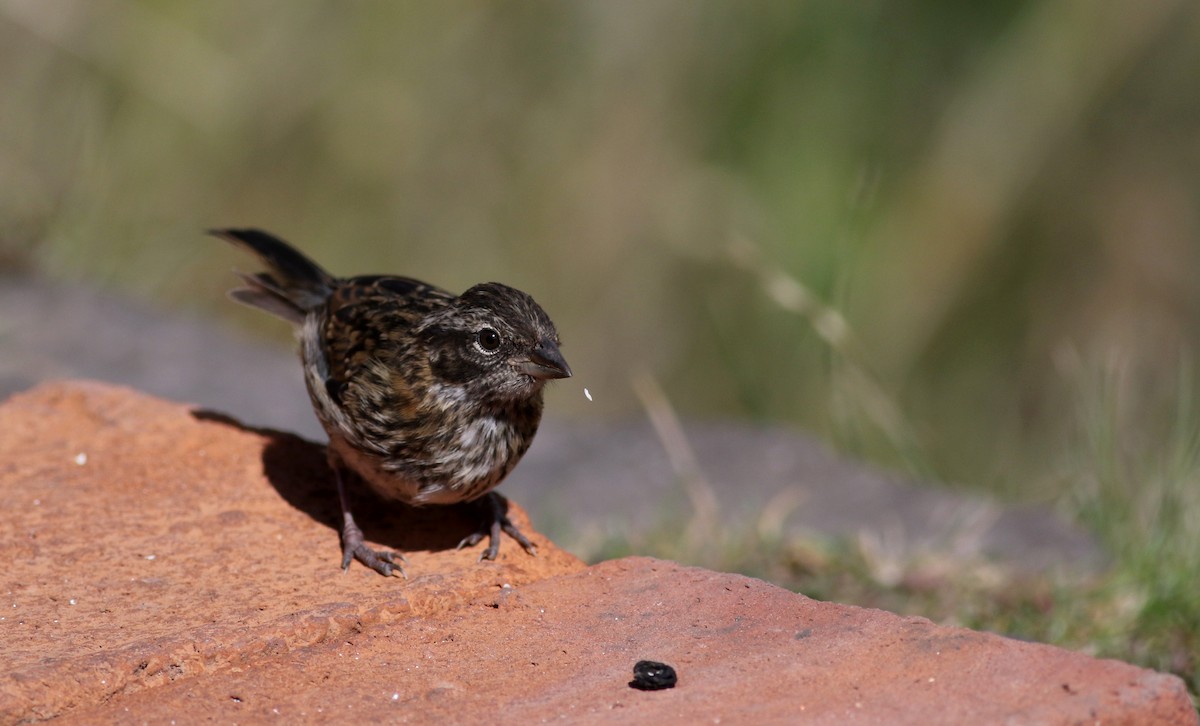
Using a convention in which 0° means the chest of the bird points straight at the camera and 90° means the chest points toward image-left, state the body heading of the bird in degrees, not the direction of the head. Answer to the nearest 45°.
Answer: approximately 315°
